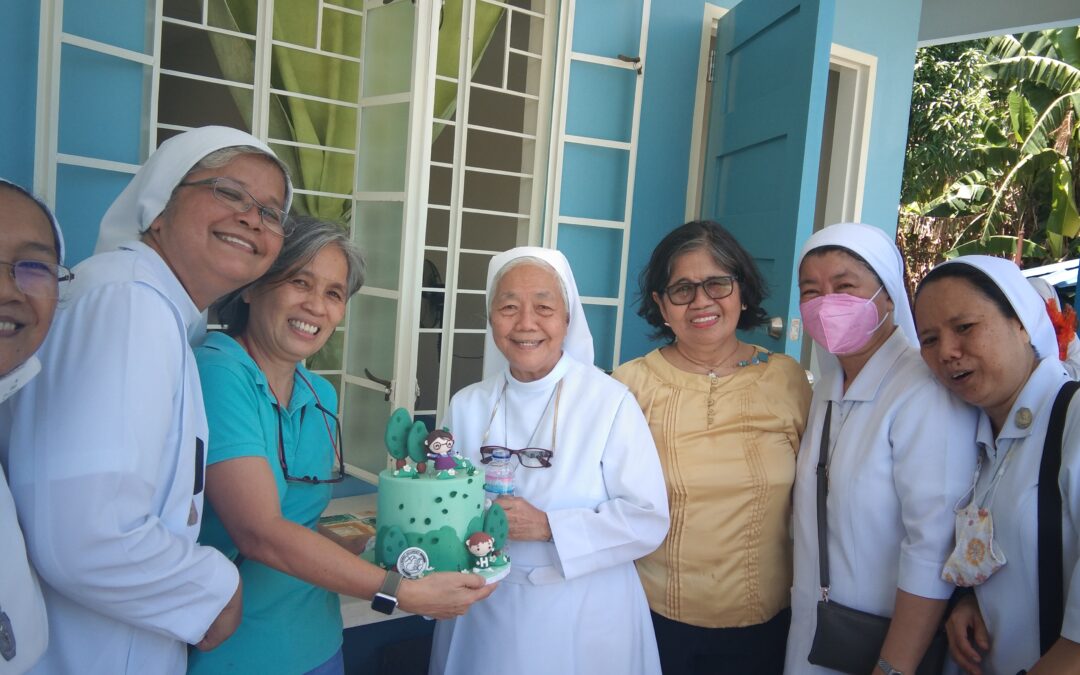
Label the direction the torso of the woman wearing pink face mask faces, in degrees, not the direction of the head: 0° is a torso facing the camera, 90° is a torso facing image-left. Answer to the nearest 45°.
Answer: approximately 45°

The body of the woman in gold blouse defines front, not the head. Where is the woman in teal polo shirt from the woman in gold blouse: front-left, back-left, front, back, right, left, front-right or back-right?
front-right

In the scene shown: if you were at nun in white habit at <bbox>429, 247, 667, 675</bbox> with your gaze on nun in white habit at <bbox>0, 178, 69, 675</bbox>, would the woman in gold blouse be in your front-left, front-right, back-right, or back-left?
back-left

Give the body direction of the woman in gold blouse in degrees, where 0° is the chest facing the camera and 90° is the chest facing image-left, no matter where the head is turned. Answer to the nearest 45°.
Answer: approximately 0°

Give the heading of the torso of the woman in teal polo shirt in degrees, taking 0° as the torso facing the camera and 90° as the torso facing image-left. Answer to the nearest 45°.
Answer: approximately 315°

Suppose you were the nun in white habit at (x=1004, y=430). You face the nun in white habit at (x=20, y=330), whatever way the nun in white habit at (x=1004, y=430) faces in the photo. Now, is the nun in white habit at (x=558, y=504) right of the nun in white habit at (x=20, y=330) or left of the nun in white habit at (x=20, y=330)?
right

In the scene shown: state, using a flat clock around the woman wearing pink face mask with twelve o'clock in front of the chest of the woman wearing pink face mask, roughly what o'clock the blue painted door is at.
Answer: The blue painted door is roughly at 4 o'clock from the woman wearing pink face mask.

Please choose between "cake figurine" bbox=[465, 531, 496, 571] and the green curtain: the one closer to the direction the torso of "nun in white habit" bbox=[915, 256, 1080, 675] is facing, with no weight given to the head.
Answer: the cake figurine
